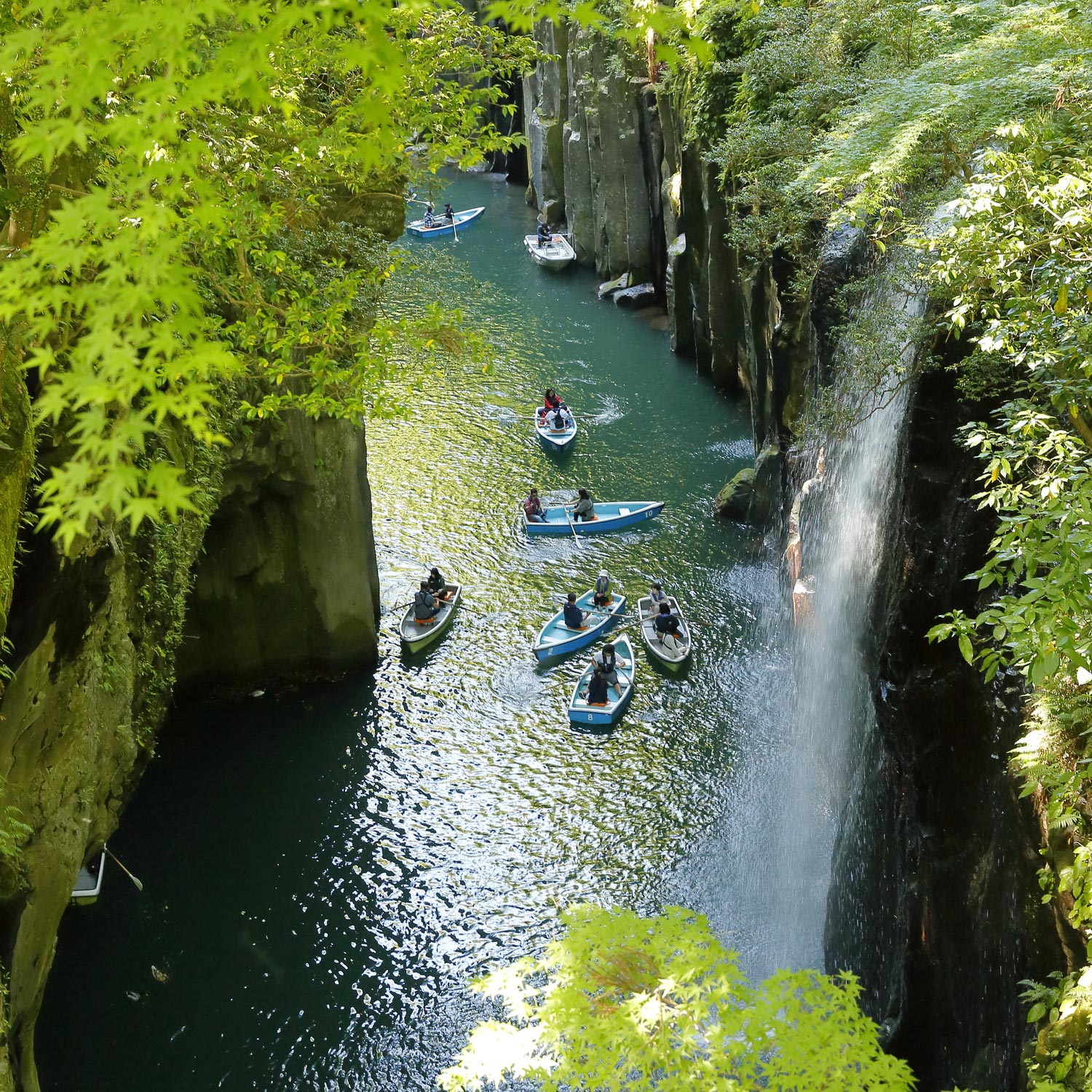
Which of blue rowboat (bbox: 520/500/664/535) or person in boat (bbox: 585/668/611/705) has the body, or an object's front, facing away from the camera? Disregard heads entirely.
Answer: the person in boat

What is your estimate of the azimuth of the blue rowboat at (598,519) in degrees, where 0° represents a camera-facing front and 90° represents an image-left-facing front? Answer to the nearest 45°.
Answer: approximately 270°

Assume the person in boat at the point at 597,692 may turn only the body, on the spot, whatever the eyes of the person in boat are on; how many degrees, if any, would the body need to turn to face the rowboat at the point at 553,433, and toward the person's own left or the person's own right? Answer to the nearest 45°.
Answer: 0° — they already face it

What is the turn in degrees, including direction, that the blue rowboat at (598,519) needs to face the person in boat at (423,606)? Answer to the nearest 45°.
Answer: approximately 135° to its right

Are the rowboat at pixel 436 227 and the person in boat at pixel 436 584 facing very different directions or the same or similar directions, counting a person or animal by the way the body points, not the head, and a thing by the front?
very different directions
